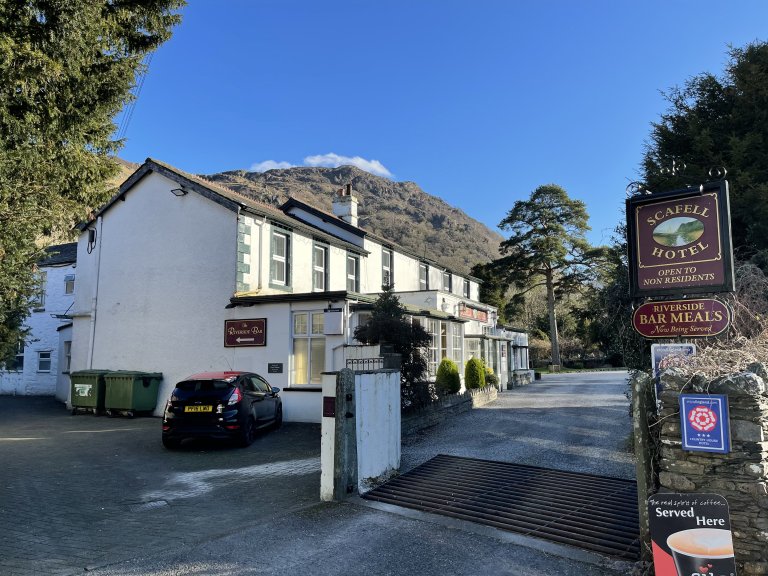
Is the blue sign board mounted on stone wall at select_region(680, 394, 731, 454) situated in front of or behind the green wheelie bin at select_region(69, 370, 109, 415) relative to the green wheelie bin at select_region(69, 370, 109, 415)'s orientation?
in front

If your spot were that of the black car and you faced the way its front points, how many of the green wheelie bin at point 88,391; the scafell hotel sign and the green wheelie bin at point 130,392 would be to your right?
1

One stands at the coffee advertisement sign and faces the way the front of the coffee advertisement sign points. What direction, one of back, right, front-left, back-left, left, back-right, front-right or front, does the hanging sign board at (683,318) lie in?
back

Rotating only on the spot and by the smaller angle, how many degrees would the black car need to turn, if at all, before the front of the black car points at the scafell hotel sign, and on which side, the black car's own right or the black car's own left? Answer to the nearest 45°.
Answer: approximately 90° to the black car's own right

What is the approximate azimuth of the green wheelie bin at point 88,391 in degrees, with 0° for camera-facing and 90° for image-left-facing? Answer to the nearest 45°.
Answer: approximately 0°

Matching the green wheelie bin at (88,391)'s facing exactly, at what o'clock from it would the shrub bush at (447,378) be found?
The shrub bush is roughly at 8 o'clock from the green wheelie bin.

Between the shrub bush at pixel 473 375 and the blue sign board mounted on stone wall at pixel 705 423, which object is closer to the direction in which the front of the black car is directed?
the shrub bush

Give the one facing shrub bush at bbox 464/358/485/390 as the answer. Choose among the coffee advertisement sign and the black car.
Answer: the black car

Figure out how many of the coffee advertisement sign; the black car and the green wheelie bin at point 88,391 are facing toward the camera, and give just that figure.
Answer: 2

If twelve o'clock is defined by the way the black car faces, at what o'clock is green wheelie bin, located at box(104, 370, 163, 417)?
The green wheelie bin is roughly at 10 o'clock from the black car.

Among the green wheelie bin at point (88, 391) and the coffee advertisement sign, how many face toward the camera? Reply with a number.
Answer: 2

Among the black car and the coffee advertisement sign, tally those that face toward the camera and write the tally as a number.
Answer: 1

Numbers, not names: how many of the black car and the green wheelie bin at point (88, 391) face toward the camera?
1

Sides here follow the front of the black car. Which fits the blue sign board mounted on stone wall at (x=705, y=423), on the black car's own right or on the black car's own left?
on the black car's own right
